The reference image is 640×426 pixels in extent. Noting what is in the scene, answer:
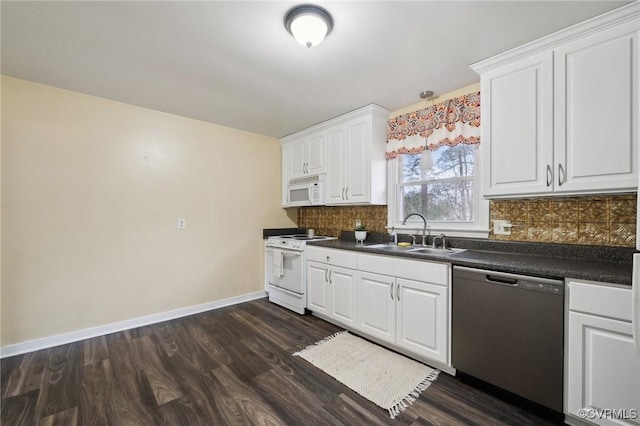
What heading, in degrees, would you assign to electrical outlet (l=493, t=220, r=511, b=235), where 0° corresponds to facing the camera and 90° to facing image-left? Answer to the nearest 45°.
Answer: approximately 0°

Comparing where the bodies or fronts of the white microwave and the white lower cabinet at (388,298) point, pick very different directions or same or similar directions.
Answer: same or similar directions

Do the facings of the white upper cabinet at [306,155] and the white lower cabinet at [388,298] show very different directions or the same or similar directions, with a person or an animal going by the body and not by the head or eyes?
same or similar directions

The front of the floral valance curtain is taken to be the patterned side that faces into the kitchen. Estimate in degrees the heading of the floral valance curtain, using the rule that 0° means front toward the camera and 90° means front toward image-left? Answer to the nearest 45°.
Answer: approximately 45°

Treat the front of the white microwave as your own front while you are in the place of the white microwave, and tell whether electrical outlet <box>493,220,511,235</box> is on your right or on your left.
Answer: on your left

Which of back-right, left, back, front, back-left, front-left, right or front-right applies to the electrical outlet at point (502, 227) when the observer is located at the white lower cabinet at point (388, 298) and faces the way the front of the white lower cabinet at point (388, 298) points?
back-left

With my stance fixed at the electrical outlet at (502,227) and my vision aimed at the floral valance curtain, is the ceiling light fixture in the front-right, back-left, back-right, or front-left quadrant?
front-left

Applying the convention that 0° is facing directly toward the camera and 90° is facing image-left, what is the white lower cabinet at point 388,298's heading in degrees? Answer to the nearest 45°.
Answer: approximately 45°

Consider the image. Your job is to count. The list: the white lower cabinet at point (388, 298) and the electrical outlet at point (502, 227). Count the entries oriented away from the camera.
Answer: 0

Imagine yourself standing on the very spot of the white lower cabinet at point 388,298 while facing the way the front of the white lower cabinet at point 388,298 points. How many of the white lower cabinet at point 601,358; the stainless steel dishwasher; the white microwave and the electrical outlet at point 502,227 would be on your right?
1

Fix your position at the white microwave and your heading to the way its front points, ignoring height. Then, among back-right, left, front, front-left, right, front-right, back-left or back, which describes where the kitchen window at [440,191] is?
left

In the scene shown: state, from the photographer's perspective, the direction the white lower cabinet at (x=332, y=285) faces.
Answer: facing the viewer and to the left of the viewer
